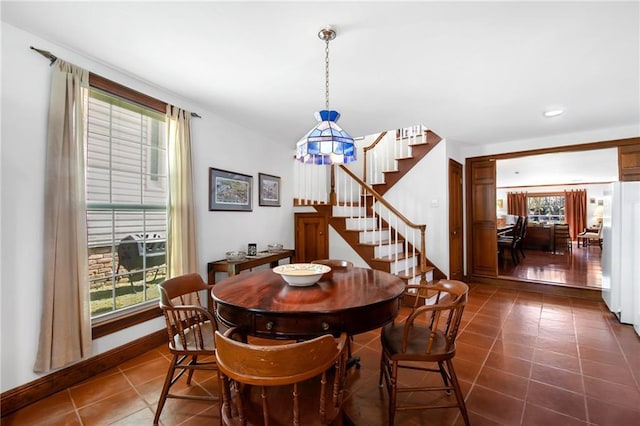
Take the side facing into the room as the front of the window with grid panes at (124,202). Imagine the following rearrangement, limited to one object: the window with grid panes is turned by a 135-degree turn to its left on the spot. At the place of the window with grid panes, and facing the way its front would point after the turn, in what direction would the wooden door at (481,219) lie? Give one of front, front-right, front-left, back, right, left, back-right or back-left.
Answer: right

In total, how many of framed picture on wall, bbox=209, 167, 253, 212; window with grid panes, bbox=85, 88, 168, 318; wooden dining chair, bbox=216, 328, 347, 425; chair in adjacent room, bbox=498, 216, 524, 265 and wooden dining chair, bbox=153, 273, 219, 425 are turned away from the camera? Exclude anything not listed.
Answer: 1

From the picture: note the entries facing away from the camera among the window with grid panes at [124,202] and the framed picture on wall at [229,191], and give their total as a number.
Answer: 0

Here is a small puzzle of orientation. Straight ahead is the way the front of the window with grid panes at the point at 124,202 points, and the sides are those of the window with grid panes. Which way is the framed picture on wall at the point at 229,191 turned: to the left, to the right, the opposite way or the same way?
the same way

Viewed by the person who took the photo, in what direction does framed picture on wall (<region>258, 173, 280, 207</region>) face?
facing the viewer and to the right of the viewer

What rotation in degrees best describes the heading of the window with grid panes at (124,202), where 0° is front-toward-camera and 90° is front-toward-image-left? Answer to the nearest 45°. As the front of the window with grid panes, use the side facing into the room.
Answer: approximately 315°

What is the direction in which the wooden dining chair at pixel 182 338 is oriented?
to the viewer's right

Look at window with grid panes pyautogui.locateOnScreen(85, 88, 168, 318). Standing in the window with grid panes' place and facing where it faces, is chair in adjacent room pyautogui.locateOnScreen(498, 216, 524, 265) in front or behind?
in front

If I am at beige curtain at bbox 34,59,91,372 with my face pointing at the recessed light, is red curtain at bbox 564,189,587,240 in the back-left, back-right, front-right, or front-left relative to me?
front-left

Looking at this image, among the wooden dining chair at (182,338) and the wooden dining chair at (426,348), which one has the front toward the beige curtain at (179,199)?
the wooden dining chair at (426,348)

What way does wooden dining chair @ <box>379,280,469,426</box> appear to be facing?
to the viewer's left

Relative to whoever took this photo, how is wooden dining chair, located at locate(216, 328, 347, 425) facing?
facing away from the viewer

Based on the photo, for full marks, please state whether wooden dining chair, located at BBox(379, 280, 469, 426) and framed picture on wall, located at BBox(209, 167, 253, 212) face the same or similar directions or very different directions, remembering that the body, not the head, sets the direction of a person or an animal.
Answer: very different directions

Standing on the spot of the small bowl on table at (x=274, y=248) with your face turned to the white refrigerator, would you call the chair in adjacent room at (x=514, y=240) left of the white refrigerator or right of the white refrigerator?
left
